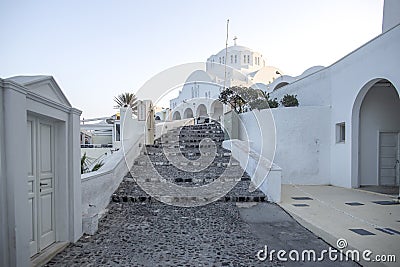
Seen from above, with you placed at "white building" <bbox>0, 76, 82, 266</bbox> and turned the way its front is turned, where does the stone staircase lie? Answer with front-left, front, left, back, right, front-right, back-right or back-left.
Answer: left

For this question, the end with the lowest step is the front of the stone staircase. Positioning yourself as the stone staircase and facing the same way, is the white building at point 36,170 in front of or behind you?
in front

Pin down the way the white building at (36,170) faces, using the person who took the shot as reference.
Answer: facing the viewer and to the right of the viewer

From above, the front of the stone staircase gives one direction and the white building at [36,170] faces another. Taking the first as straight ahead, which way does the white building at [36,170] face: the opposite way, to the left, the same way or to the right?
to the left

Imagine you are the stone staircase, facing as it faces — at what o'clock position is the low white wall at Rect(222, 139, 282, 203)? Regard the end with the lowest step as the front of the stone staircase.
The low white wall is roughly at 10 o'clock from the stone staircase.

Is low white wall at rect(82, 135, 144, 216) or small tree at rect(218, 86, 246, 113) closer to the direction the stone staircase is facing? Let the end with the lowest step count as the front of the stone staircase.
the low white wall

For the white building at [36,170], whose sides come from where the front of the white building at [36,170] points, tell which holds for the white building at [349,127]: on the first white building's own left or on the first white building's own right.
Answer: on the first white building's own left

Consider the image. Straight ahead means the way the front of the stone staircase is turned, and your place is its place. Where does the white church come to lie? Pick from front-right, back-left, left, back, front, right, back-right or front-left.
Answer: back

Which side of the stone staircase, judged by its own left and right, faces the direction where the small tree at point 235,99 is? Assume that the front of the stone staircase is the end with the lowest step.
back

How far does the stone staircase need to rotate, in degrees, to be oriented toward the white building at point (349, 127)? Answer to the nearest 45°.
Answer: approximately 90° to its left

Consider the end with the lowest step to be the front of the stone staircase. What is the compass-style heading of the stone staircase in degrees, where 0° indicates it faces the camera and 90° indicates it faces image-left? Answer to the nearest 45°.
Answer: approximately 0°

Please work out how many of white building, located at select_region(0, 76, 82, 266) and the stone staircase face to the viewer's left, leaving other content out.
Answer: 0
